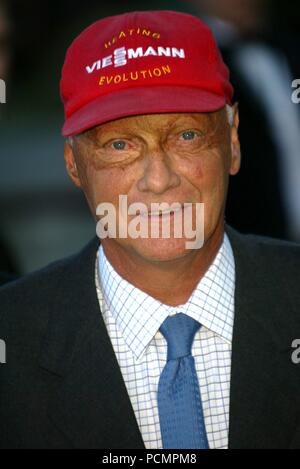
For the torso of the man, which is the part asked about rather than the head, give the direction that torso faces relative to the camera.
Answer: toward the camera

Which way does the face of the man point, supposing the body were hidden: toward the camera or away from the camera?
toward the camera
